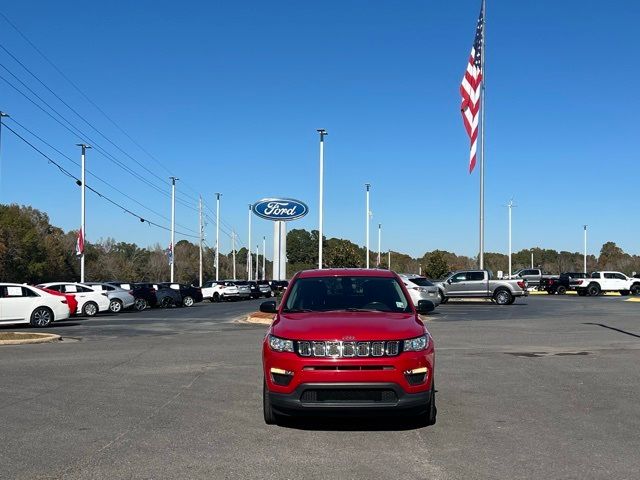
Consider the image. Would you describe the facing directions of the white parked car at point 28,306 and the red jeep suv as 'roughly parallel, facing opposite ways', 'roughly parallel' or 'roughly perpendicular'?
roughly perpendicular

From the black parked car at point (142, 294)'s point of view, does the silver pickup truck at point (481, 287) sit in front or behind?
behind

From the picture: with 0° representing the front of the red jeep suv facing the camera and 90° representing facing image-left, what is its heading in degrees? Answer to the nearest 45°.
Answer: approximately 0°

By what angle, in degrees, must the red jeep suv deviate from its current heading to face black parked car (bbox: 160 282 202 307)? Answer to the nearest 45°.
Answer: approximately 180°

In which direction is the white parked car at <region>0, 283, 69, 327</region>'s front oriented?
to the viewer's left

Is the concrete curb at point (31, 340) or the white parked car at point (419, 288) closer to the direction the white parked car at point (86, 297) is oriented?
the concrete curb

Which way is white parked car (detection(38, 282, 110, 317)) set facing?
to the viewer's left

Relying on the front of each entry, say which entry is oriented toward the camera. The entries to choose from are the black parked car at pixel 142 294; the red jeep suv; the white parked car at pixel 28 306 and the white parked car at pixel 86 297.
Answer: the red jeep suv

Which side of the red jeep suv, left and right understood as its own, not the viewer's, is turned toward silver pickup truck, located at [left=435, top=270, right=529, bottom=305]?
back

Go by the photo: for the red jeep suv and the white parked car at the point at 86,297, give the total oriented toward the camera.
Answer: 1

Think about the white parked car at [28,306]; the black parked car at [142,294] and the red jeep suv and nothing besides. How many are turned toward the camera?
1
